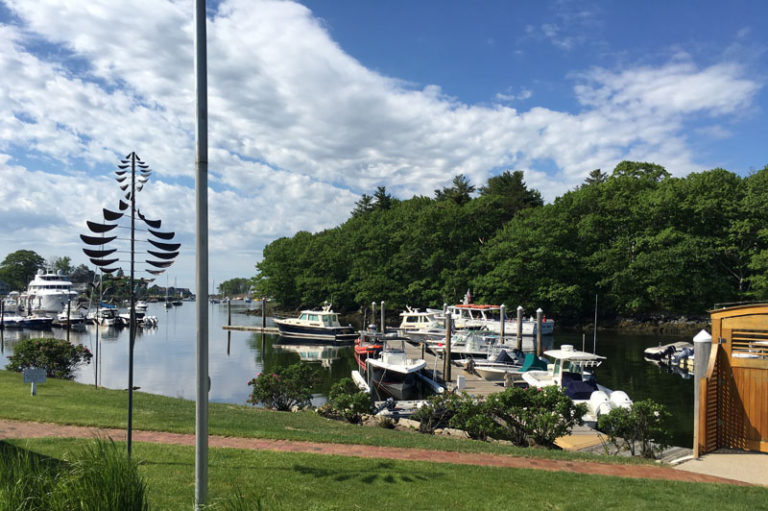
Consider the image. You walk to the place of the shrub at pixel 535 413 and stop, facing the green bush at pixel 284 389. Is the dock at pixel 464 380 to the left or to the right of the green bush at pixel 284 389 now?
right

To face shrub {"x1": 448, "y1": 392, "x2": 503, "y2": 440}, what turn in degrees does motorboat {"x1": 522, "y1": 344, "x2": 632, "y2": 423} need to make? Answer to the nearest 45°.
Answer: approximately 135° to its left

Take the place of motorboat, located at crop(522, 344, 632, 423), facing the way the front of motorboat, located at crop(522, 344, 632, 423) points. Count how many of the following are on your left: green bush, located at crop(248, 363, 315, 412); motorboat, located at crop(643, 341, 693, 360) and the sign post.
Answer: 2

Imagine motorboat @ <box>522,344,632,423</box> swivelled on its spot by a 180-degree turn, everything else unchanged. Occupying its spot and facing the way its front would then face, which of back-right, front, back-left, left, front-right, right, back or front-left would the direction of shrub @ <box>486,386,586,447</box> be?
front-right

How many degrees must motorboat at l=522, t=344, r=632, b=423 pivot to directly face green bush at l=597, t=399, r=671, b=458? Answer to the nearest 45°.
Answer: approximately 135° to its left

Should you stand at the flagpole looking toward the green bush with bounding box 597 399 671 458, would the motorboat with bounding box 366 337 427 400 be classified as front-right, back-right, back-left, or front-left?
front-left

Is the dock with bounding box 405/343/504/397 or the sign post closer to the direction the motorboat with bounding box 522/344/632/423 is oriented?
the dock

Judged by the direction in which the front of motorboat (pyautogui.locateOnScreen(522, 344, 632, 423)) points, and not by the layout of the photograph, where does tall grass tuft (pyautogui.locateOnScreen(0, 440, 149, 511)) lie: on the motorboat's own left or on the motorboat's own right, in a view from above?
on the motorboat's own left

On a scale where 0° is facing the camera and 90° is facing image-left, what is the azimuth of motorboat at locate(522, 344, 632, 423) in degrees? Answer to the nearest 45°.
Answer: approximately 135°

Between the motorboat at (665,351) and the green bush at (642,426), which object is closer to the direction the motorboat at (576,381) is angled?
the motorboat

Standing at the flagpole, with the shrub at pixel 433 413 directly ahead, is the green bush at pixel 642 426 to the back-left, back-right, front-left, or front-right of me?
front-right

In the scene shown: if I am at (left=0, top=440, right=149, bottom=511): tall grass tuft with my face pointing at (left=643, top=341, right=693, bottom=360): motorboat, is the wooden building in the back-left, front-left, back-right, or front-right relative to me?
front-right

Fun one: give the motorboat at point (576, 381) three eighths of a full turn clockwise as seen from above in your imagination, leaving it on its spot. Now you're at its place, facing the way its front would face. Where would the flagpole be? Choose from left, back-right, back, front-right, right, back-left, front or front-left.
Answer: right
